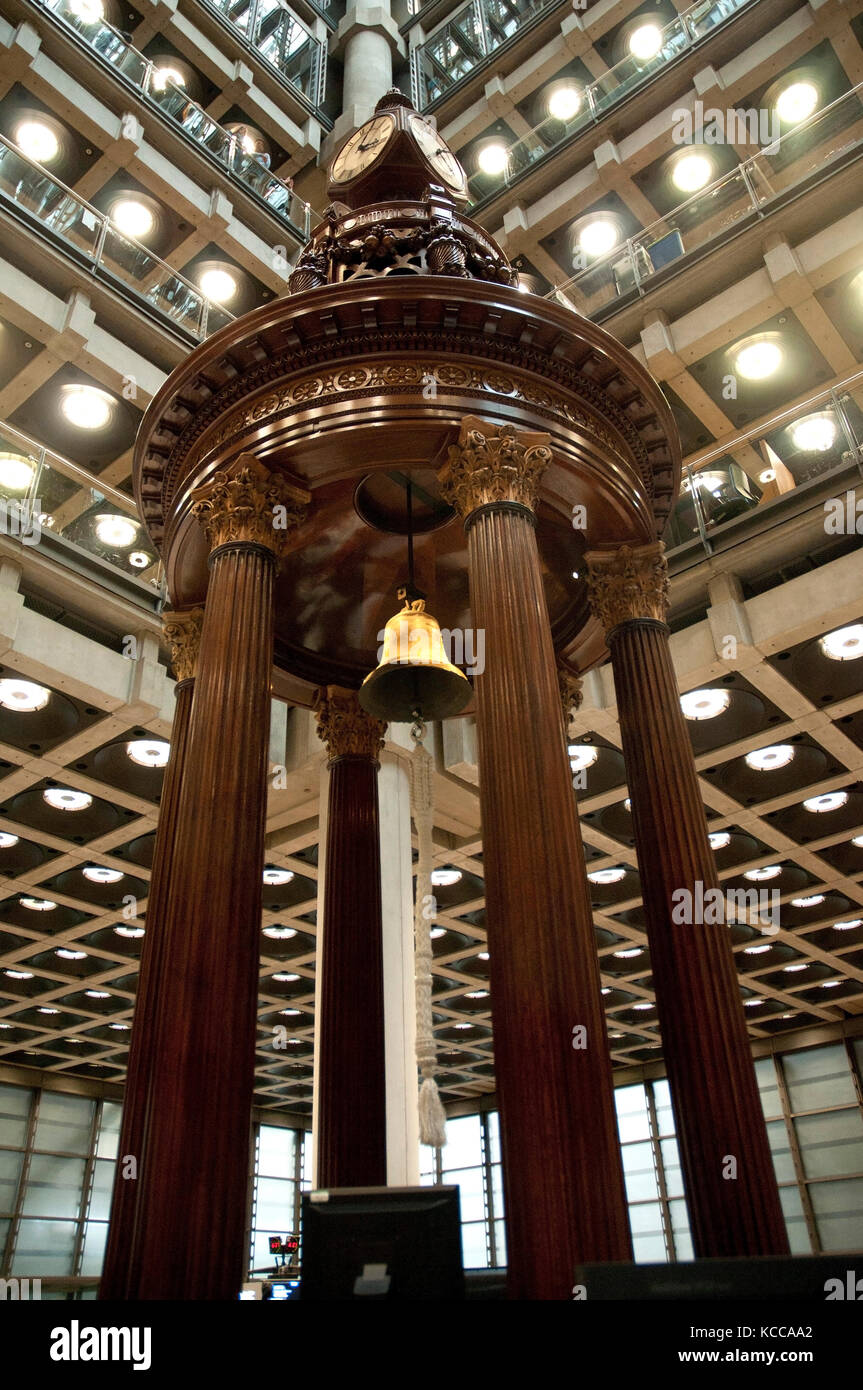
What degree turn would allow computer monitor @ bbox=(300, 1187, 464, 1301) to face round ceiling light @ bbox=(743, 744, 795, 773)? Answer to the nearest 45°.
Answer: approximately 45° to its right

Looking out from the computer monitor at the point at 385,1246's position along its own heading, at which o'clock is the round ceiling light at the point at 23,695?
The round ceiling light is roughly at 11 o'clock from the computer monitor.

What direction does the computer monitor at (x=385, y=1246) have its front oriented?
away from the camera
